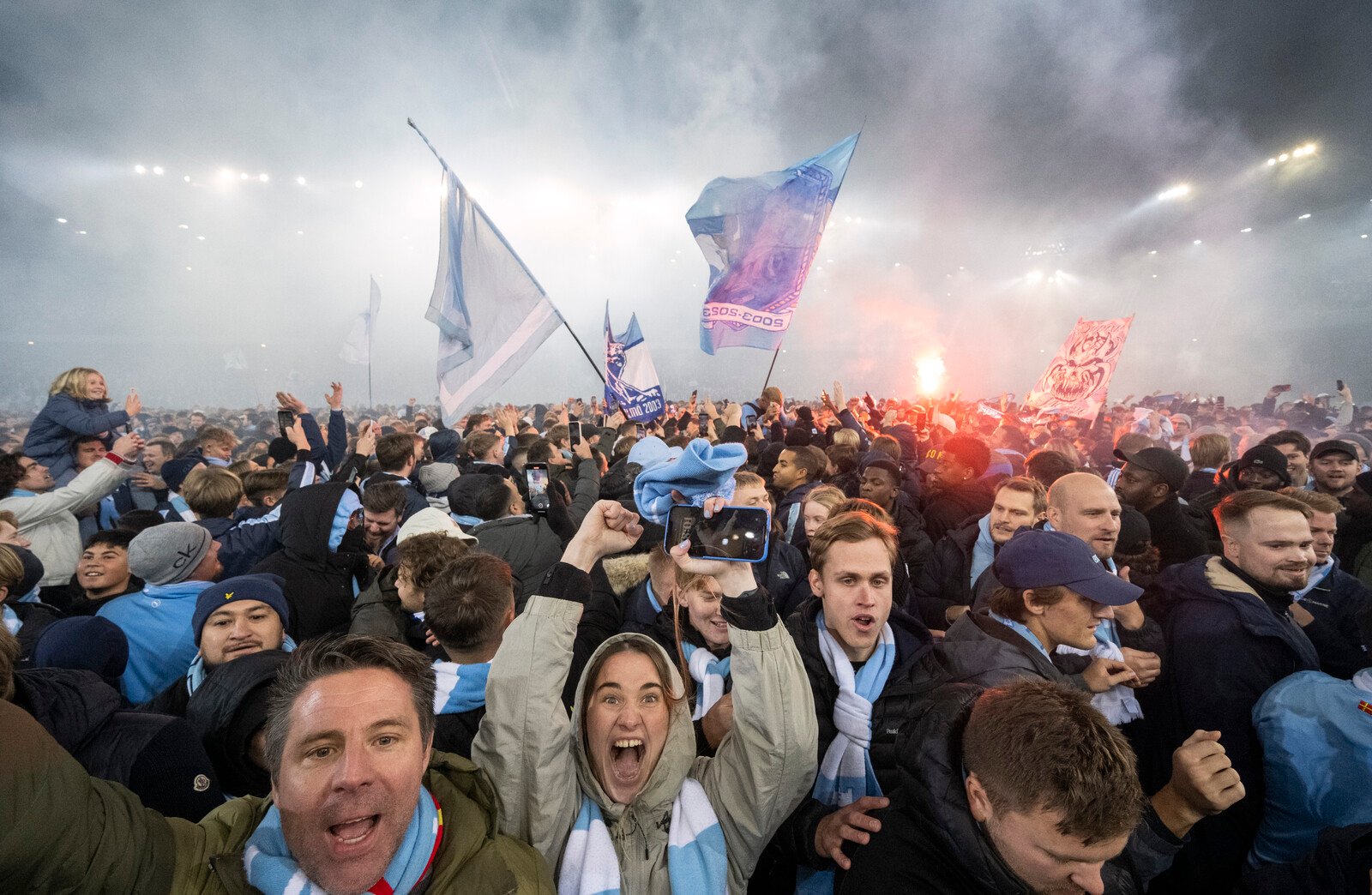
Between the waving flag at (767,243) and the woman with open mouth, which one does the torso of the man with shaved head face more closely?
the woman with open mouth

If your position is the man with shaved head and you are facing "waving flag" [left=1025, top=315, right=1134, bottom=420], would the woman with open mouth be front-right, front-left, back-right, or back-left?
back-left

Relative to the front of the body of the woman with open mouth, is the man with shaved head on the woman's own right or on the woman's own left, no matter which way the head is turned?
on the woman's own left

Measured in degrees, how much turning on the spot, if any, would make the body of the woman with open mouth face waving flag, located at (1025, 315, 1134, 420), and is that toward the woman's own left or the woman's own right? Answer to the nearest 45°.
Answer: approximately 135° to the woman's own left

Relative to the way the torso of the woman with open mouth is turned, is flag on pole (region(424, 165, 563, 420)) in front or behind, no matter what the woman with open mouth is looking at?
behind

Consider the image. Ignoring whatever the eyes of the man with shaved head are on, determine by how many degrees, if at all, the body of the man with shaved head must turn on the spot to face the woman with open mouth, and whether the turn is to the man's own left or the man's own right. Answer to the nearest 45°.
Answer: approximately 45° to the man's own right

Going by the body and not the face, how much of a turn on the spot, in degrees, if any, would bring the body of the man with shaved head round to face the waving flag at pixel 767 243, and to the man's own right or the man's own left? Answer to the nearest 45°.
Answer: approximately 180°

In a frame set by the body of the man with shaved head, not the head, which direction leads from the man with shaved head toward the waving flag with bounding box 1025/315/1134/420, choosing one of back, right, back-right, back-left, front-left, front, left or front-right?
back-left

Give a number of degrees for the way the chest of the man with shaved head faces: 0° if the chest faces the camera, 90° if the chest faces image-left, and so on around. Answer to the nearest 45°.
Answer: approximately 315°
